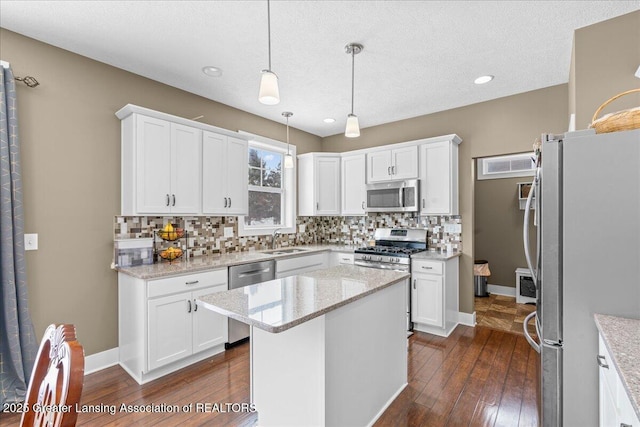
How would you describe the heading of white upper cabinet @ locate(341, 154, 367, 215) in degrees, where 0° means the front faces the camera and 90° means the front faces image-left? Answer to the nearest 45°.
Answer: approximately 45°

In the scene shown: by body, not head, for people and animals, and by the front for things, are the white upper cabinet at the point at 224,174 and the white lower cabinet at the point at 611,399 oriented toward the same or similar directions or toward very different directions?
very different directions

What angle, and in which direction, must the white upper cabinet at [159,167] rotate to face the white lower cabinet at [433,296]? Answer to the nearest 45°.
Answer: approximately 45° to its left

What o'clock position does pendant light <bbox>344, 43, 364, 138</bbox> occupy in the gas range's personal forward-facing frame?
The pendant light is roughly at 11 o'clock from the gas range.

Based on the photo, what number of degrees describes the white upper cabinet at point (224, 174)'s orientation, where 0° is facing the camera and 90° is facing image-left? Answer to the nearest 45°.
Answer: approximately 315°

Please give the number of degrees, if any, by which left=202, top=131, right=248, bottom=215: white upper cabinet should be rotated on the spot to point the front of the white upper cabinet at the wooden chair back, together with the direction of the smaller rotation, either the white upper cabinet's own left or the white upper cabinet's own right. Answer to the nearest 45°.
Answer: approximately 45° to the white upper cabinet's own right

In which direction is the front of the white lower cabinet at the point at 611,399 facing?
to the viewer's left

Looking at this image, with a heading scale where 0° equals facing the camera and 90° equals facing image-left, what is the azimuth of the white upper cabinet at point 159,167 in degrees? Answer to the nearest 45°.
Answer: approximately 315°
